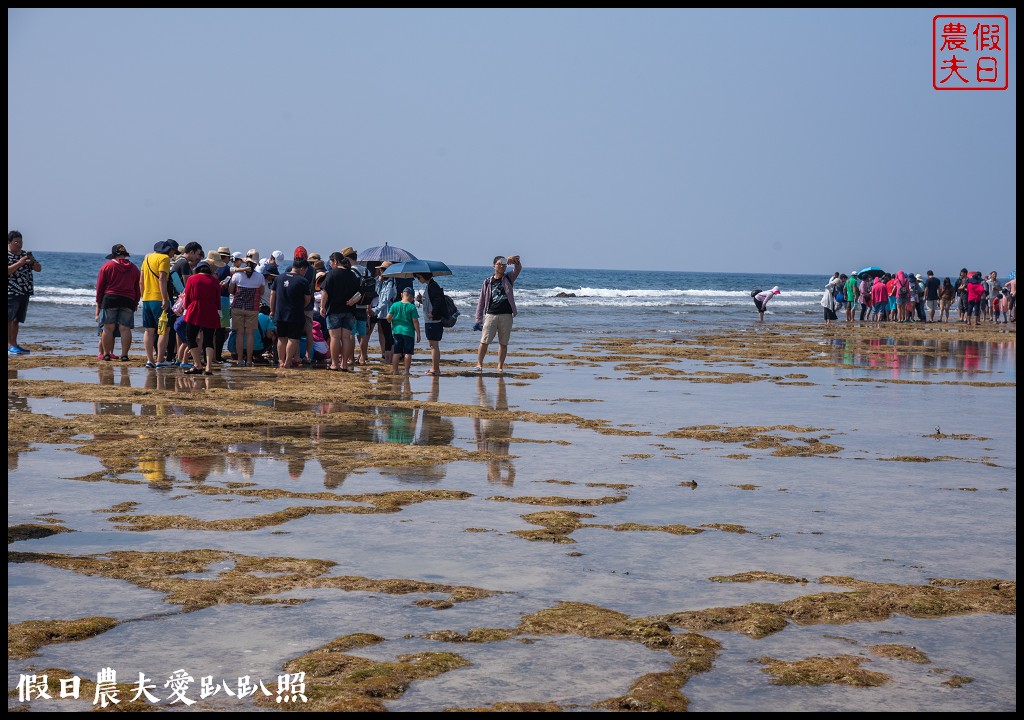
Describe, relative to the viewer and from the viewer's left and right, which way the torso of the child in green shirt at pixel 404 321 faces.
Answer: facing away from the viewer

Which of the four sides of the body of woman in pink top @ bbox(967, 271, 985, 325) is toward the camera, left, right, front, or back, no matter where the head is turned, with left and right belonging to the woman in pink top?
back

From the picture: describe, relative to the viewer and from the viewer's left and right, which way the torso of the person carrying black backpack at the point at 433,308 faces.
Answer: facing to the left of the viewer

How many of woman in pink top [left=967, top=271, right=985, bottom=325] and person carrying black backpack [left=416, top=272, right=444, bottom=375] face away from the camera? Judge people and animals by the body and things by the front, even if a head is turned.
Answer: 1

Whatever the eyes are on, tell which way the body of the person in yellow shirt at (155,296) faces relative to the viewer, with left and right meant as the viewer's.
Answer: facing away from the viewer and to the right of the viewer

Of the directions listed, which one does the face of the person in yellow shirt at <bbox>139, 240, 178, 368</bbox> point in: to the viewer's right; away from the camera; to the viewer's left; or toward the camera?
to the viewer's right

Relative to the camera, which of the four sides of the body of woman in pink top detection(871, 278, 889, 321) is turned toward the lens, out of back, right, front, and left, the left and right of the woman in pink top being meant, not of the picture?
back
